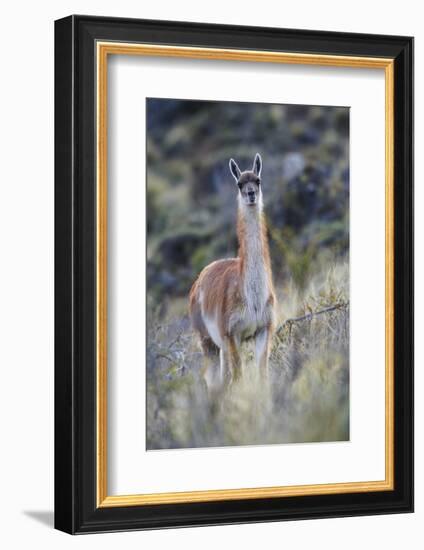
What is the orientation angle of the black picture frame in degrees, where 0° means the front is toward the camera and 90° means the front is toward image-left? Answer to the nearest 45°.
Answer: approximately 315°
